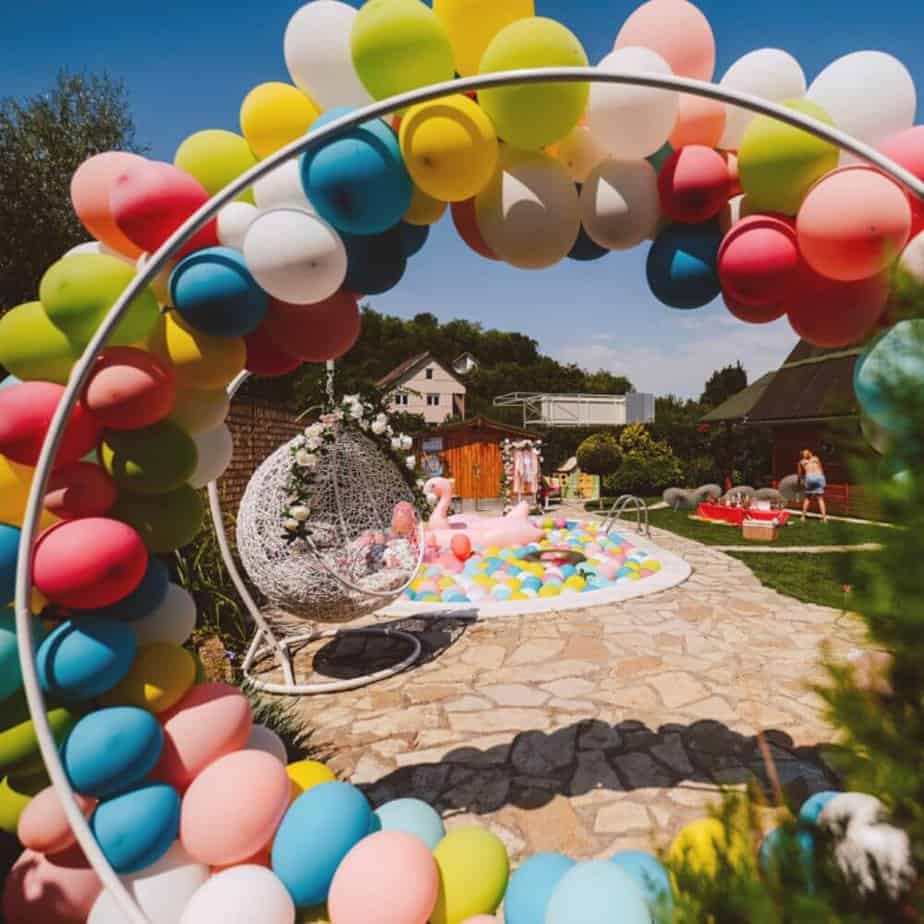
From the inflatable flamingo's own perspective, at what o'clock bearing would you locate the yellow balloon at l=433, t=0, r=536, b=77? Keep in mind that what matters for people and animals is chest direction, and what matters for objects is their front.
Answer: The yellow balloon is roughly at 9 o'clock from the inflatable flamingo.

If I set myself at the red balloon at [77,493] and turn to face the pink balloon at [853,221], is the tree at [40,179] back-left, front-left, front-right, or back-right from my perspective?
back-left

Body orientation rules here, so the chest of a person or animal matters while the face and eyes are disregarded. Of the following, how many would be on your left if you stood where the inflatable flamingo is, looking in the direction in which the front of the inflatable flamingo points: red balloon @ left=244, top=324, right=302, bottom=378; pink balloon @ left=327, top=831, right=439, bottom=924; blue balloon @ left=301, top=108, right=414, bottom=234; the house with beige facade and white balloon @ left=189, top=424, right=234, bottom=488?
4

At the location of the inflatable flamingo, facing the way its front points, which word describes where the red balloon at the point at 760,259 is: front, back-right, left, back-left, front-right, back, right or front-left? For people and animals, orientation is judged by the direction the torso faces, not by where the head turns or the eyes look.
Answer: left

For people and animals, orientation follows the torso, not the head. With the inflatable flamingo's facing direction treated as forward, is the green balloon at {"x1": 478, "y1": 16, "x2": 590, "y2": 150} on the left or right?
on its left

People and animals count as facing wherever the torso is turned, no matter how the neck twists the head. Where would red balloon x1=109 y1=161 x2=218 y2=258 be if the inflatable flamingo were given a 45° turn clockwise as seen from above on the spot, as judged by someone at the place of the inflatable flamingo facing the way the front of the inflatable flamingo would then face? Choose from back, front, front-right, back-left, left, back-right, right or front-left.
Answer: back-left

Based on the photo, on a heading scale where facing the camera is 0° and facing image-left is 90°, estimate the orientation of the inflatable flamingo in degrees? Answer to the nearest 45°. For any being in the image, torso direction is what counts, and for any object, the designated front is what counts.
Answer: approximately 90°

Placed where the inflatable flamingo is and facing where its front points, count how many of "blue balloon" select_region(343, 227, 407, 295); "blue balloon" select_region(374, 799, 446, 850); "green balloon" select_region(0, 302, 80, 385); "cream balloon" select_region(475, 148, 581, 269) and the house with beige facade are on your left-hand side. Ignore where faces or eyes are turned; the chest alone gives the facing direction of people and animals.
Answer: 4

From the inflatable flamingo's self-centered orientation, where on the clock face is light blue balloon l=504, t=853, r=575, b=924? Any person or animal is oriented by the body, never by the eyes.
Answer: The light blue balloon is roughly at 9 o'clock from the inflatable flamingo.

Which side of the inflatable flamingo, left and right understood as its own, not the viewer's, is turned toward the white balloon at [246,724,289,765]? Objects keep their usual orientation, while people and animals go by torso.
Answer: left

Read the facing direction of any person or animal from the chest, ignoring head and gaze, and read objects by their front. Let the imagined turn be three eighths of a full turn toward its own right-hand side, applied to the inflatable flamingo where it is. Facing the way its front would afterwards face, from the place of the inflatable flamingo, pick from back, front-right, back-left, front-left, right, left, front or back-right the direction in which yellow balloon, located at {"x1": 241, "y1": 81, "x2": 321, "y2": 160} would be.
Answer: back-right

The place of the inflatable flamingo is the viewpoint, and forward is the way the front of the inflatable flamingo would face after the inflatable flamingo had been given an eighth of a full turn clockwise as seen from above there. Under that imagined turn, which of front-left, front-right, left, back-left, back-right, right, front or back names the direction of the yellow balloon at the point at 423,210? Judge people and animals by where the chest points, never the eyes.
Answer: back-left

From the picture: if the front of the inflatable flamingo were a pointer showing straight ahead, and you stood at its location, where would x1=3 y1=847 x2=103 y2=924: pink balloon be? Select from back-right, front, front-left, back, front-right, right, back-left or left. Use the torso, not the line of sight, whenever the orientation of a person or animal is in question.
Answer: left

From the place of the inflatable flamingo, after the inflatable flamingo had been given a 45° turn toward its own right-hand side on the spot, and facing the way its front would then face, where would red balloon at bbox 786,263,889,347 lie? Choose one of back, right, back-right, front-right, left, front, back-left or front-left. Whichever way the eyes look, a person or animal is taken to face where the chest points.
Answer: back-left

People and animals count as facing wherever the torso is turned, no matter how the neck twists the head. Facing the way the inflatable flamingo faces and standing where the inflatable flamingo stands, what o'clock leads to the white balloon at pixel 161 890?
The white balloon is roughly at 9 o'clock from the inflatable flamingo.

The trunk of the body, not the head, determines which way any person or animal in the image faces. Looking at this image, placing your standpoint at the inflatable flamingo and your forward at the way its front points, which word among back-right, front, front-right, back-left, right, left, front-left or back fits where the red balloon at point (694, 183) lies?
left

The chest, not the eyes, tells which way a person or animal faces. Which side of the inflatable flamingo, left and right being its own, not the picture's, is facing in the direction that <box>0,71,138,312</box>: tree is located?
front

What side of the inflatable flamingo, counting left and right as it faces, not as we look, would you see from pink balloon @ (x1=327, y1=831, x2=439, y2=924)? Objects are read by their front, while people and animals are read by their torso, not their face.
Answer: left

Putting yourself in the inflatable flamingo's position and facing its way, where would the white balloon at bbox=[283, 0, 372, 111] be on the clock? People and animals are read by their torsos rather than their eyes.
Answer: The white balloon is roughly at 9 o'clock from the inflatable flamingo.
